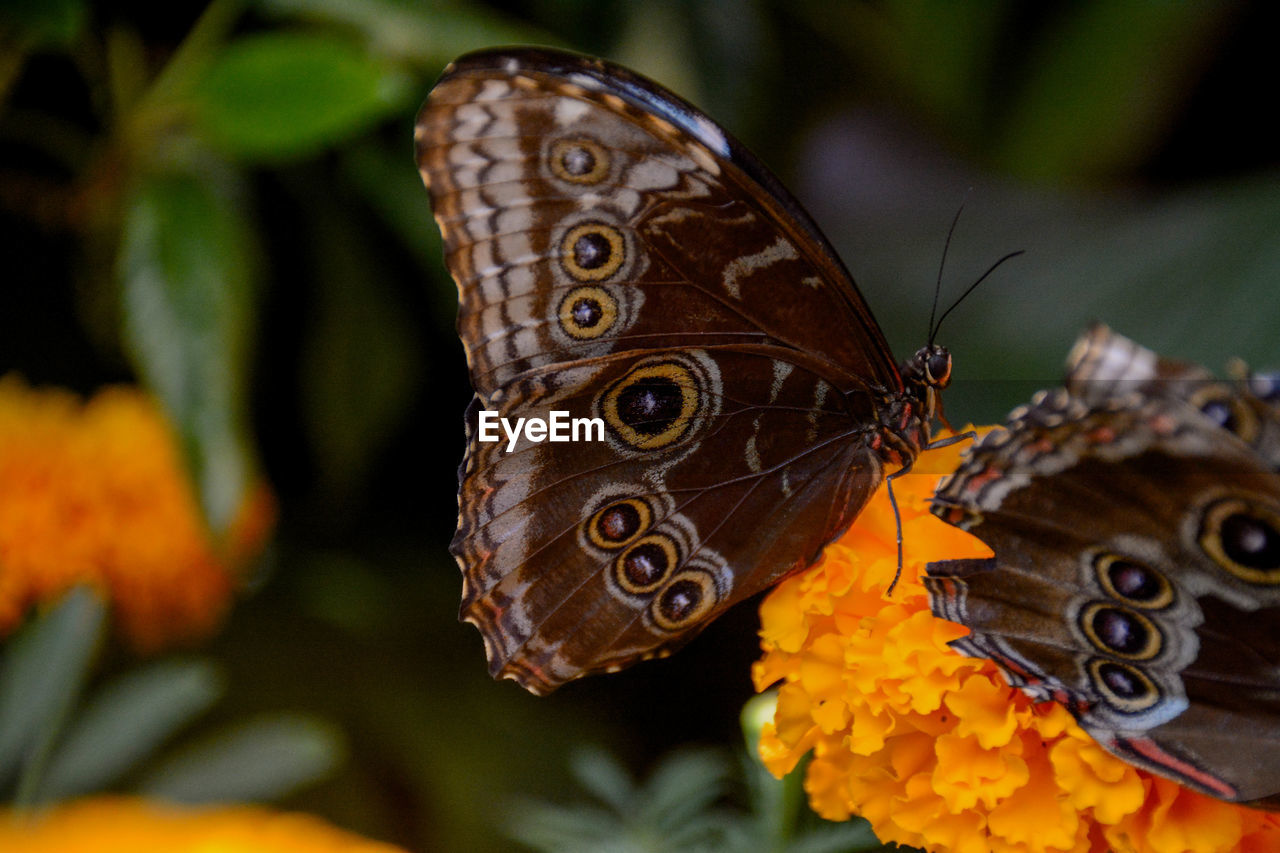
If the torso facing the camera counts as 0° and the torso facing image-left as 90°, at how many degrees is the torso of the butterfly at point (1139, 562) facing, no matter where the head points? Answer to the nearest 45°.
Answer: approximately 270°

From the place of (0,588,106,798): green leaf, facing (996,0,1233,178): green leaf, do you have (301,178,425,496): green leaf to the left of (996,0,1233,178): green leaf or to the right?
left

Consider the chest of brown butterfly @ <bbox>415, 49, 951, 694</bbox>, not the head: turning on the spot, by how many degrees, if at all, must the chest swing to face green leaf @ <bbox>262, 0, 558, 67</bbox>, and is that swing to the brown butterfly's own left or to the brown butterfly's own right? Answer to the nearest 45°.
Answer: approximately 135° to the brown butterfly's own left

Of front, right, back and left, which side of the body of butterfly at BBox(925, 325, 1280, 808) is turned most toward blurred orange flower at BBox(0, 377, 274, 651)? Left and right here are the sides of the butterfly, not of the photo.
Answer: back

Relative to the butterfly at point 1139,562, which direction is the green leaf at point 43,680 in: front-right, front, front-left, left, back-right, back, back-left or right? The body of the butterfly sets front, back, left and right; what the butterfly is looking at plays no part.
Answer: back

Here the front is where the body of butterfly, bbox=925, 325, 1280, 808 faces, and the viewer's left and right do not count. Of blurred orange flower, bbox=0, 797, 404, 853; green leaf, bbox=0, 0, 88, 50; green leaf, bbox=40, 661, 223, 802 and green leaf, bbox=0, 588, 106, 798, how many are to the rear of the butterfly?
4

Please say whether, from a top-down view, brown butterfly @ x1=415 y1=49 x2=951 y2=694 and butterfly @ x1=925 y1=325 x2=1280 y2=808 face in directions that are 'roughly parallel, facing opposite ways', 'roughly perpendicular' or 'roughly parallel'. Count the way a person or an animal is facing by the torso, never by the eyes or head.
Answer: roughly parallel

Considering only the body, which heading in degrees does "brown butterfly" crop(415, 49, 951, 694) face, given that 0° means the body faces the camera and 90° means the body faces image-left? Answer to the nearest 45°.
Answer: approximately 270°

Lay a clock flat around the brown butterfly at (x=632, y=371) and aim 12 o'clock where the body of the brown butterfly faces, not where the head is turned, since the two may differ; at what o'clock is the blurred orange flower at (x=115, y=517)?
The blurred orange flower is roughly at 7 o'clock from the brown butterfly.

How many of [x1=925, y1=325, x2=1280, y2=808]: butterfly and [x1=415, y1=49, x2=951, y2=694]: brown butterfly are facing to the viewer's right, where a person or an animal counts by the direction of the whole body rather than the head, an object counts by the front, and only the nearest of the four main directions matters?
2
